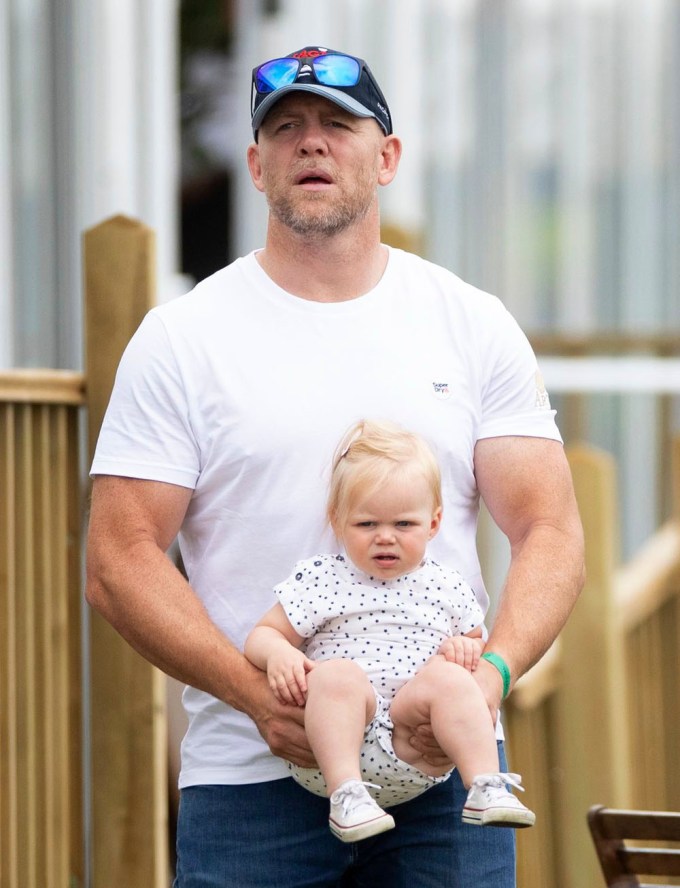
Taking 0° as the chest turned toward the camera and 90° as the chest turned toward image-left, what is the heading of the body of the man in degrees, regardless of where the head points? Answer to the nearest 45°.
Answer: approximately 0°

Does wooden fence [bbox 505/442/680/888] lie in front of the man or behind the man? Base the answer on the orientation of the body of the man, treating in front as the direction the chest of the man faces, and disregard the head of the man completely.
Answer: behind

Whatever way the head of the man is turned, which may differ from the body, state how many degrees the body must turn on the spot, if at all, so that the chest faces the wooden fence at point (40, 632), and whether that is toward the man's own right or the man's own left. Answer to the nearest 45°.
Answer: approximately 135° to the man's own right

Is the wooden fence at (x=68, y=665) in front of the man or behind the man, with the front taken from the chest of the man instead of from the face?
behind

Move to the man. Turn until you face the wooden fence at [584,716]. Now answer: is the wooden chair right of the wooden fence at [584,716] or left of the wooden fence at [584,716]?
right
